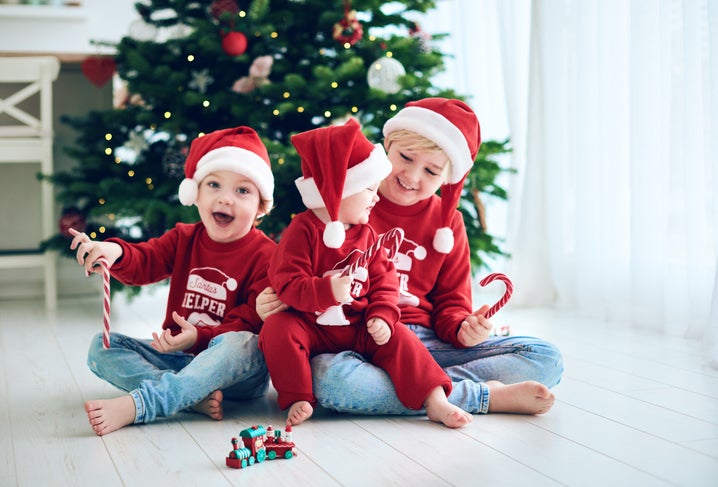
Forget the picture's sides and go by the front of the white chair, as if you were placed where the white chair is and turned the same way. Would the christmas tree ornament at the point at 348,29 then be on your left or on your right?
on your left

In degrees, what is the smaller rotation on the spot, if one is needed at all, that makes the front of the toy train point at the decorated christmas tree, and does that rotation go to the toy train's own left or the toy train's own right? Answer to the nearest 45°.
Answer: approximately 135° to the toy train's own right

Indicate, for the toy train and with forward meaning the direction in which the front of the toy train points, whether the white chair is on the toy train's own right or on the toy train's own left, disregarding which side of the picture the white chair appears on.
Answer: on the toy train's own right

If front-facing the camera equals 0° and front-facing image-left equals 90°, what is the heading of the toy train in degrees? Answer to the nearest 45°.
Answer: approximately 45°

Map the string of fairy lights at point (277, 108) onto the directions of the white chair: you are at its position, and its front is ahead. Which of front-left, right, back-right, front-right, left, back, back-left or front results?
front-left
